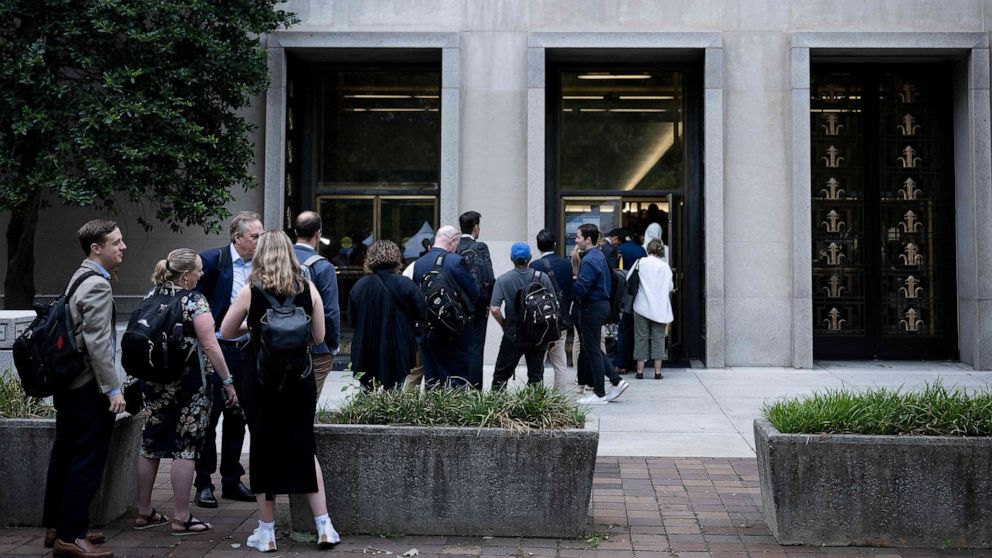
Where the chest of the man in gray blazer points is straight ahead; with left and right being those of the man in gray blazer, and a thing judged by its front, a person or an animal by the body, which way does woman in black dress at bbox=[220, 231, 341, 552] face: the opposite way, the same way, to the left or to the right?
to the left

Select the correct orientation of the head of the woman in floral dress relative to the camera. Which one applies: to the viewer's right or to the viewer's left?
to the viewer's right

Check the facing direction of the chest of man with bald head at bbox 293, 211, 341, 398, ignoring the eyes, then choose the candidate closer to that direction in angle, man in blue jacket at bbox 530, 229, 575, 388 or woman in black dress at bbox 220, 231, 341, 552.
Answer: the man in blue jacket

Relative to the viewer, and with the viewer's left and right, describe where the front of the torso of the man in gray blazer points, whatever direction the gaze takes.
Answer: facing to the right of the viewer

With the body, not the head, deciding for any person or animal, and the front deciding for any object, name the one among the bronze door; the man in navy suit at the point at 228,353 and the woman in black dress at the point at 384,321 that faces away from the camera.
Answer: the woman in black dress

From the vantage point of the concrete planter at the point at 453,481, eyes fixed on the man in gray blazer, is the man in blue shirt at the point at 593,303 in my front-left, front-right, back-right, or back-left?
back-right

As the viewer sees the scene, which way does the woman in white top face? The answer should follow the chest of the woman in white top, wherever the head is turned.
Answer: away from the camera

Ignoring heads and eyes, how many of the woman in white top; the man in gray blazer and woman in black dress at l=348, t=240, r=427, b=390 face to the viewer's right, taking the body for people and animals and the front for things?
1

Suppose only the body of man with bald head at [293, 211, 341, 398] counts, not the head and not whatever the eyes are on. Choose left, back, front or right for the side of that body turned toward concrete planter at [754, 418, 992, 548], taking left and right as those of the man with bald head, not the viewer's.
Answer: right

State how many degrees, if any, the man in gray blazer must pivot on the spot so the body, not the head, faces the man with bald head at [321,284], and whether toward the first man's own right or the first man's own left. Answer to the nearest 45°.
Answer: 0° — they already face them
